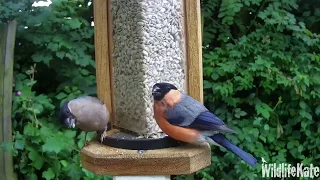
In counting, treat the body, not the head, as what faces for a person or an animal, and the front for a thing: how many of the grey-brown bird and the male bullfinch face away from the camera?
0

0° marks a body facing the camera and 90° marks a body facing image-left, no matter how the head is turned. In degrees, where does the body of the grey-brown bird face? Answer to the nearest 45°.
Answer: approximately 45°

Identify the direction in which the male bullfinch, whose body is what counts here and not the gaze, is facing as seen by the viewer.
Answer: to the viewer's left

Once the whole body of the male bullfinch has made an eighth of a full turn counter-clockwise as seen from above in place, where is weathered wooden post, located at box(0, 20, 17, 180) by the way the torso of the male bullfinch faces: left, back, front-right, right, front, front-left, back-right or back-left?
right
